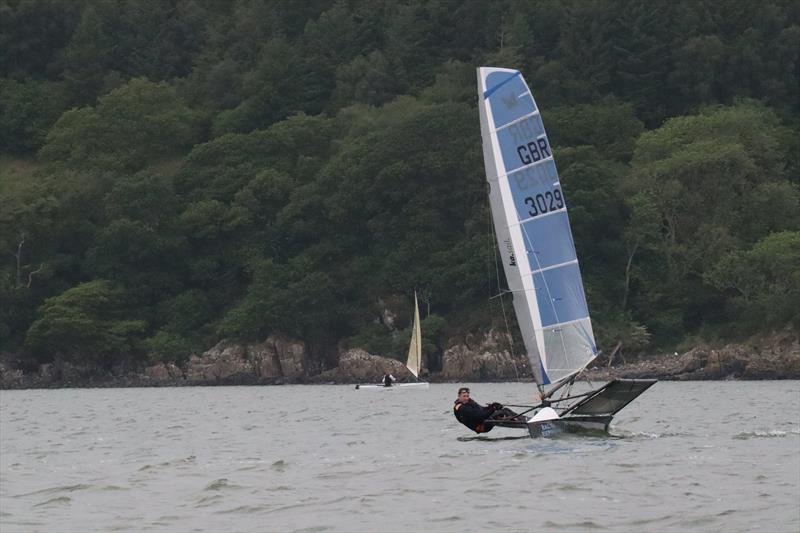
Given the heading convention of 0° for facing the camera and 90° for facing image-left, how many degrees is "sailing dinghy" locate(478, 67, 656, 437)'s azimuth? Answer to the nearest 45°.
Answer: approximately 45°
